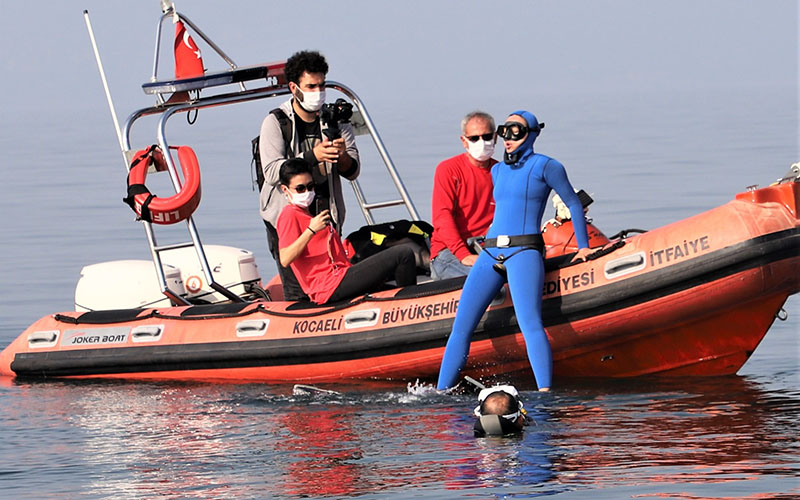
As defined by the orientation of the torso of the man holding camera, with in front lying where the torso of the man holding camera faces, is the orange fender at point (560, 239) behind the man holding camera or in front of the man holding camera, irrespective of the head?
in front

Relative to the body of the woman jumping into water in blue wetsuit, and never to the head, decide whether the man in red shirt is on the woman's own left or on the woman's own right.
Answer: on the woman's own right

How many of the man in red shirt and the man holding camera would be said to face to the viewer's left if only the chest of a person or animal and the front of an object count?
0

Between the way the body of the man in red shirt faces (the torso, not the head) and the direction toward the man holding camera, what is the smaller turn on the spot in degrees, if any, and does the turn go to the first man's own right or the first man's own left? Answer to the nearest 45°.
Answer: approximately 135° to the first man's own right

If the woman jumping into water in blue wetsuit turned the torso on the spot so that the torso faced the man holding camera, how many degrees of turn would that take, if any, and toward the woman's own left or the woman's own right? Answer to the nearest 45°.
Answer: approximately 90° to the woman's own right

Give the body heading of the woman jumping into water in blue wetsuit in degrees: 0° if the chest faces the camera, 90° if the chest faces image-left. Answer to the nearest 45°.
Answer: approximately 45°

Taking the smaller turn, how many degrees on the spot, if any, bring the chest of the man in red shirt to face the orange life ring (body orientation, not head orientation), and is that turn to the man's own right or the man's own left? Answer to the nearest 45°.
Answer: approximately 135° to the man's own right

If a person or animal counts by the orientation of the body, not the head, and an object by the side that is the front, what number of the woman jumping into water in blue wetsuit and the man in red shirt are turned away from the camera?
0

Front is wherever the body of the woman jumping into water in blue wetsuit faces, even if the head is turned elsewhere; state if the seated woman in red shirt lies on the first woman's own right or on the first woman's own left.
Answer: on the first woman's own right
